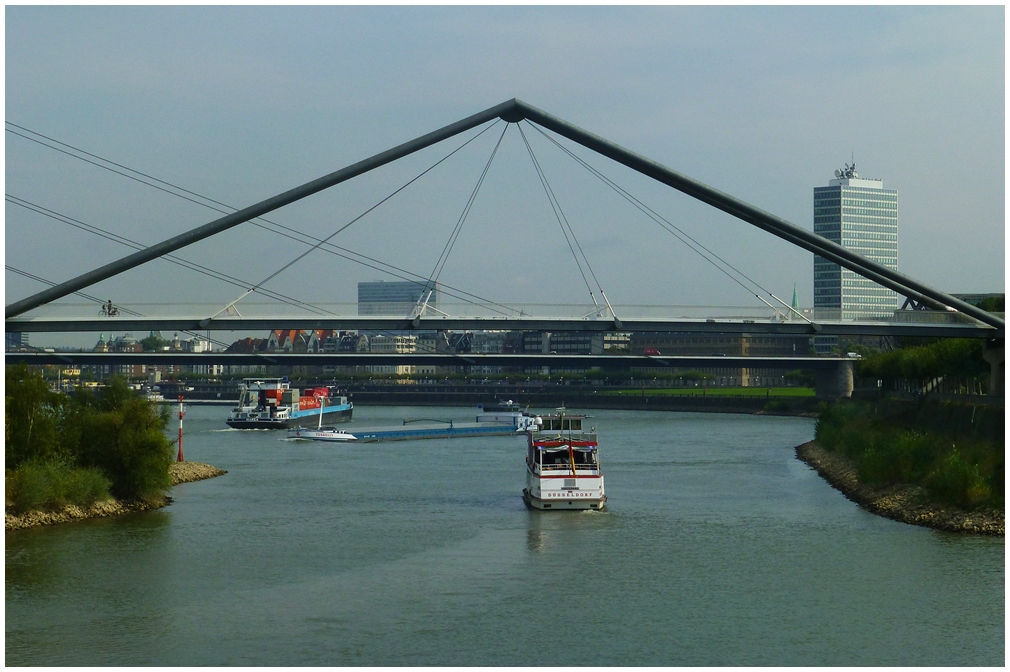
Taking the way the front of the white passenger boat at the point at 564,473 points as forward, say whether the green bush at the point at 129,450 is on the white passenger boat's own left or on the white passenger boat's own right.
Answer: on the white passenger boat's own left

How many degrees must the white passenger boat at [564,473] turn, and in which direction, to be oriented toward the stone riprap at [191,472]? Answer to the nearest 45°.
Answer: approximately 45° to its left

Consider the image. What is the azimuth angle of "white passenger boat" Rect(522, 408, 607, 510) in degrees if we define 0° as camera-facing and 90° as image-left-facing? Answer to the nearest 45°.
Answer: approximately 180°

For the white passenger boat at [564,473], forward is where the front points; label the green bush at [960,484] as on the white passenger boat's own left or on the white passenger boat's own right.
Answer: on the white passenger boat's own right

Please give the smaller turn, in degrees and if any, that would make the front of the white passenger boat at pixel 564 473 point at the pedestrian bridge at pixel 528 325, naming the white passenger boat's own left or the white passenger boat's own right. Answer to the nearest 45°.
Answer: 0° — it already faces it

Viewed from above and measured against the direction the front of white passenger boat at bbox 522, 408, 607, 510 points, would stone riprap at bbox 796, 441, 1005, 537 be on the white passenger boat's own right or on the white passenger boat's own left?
on the white passenger boat's own right

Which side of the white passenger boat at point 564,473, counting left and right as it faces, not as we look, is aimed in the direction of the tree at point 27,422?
left

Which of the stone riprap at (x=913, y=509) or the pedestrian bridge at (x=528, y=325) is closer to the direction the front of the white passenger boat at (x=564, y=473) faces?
the pedestrian bridge

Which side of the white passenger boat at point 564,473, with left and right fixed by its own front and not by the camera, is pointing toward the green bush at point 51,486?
left

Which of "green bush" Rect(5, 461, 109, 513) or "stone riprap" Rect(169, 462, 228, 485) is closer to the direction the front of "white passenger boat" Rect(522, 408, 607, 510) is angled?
the stone riprap
